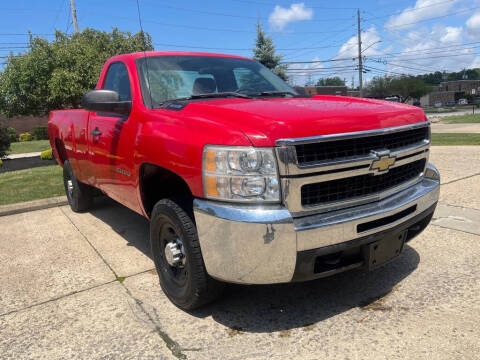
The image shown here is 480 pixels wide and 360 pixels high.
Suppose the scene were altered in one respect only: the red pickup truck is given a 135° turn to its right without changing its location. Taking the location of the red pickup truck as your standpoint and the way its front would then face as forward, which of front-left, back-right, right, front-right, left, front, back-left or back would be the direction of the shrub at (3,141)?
front-right

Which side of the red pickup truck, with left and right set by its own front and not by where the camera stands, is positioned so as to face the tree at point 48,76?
back

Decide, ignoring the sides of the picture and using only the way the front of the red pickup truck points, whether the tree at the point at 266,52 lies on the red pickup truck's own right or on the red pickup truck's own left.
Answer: on the red pickup truck's own left

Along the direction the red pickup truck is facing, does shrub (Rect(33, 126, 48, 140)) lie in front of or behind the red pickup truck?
behind

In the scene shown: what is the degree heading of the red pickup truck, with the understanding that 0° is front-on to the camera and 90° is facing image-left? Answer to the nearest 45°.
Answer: approximately 315°
